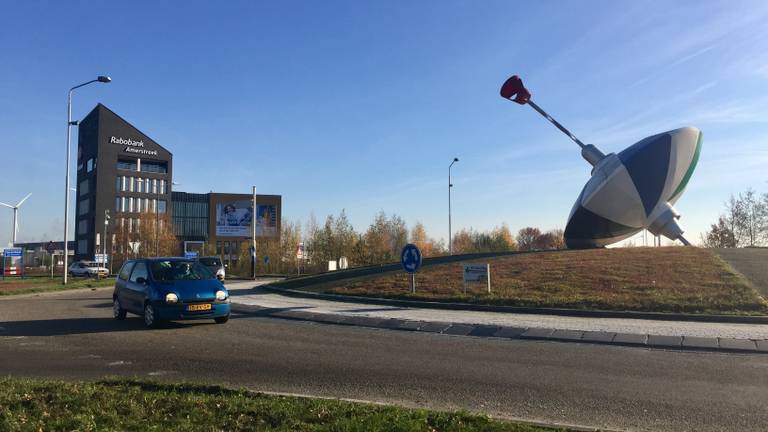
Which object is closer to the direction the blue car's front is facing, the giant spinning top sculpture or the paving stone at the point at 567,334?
the paving stone

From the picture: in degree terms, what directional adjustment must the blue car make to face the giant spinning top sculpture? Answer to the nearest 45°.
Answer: approximately 90° to its left

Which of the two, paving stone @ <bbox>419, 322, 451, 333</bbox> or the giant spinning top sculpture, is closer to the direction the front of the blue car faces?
the paving stone

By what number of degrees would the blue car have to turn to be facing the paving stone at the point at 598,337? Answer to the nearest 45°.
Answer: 0° — it already faces it

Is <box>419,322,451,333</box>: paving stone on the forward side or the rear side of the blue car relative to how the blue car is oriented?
on the forward side

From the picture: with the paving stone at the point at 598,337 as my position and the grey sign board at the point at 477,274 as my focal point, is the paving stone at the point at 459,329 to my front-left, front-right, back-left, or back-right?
front-left

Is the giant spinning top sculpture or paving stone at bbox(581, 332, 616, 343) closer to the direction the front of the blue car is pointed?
the paving stone

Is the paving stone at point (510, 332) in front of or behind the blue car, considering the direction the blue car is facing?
in front

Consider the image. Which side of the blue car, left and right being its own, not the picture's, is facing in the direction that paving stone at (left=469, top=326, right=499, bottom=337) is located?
front

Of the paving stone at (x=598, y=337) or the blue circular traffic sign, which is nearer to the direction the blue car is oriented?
the paving stone

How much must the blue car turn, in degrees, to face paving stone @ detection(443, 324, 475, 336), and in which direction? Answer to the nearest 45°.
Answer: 0° — it already faces it

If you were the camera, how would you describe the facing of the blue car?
facing the viewer and to the right of the viewer

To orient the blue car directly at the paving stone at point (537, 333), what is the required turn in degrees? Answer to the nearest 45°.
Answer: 0° — it already faces it

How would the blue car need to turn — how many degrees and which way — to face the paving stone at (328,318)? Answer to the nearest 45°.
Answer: approximately 45° to its left

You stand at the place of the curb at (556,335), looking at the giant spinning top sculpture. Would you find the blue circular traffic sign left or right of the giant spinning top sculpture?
left
